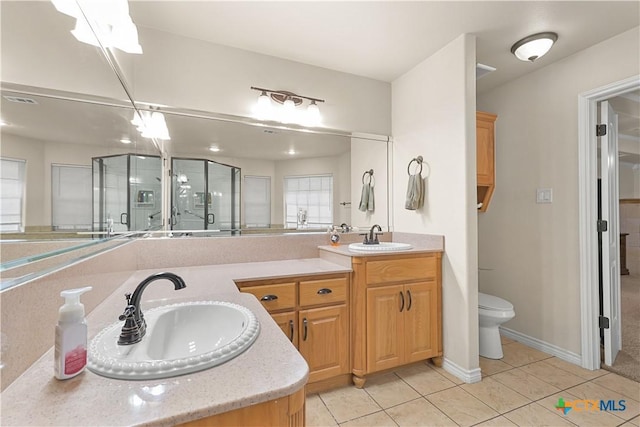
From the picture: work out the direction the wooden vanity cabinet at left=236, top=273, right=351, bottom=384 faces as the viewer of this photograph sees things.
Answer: facing the viewer and to the right of the viewer

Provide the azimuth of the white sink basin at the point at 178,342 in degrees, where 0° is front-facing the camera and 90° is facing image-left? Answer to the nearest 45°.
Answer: approximately 270°

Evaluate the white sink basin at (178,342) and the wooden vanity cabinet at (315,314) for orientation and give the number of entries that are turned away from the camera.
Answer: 0

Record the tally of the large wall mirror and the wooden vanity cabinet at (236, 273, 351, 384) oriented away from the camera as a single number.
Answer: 0

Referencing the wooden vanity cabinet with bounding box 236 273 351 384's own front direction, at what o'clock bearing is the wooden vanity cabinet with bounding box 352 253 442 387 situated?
the wooden vanity cabinet with bounding box 352 253 442 387 is roughly at 10 o'clock from the wooden vanity cabinet with bounding box 236 273 351 384.

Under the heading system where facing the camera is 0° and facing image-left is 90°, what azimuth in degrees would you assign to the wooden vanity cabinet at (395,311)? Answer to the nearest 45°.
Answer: approximately 315°

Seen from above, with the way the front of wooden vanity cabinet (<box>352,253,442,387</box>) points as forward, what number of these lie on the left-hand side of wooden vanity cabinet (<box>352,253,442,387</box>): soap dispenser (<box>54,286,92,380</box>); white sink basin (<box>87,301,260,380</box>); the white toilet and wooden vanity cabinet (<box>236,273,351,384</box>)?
1

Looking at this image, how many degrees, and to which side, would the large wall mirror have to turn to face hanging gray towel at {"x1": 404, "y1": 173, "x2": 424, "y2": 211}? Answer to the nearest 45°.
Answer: approximately 45° to its left

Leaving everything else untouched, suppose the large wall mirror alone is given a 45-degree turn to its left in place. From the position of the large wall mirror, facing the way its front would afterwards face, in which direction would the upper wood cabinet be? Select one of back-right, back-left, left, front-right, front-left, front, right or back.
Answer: front

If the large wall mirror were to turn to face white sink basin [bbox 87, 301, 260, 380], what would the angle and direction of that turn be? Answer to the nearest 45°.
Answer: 0° — it already faces it

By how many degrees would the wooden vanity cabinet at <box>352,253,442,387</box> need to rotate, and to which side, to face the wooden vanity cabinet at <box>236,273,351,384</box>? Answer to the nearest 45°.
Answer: approximately 90° to its right

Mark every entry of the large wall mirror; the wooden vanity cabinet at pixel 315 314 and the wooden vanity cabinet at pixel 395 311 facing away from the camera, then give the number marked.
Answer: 0
